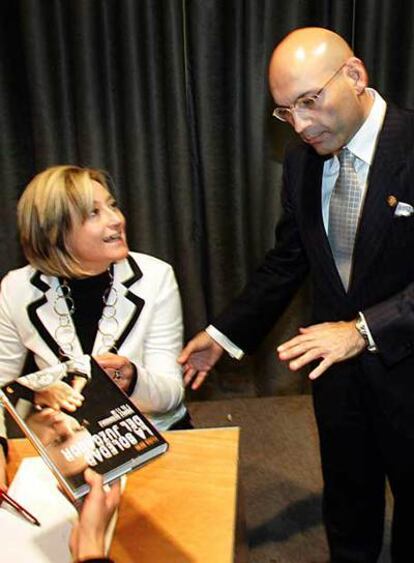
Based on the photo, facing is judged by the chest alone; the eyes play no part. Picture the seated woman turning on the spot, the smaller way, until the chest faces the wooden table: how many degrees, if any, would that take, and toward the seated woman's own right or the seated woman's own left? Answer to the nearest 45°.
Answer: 0° — they already face it

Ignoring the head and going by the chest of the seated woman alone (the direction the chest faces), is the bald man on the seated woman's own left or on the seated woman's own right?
on the seated woman's own left

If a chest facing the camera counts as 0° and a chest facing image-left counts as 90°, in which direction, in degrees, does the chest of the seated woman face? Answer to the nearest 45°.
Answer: approximately 0°

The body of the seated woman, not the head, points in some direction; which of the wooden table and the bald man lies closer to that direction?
the wooden table

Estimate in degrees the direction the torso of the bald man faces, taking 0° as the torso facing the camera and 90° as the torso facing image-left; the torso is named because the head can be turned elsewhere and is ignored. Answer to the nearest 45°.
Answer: approximately 45°
